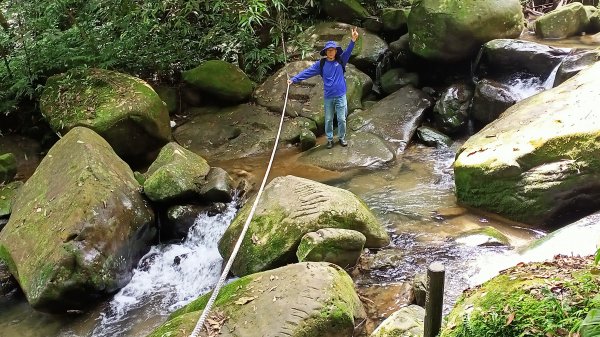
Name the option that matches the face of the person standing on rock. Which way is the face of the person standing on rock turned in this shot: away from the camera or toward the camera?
toward the camera

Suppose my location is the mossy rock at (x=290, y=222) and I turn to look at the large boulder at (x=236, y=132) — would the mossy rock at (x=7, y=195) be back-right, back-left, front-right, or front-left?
front-left

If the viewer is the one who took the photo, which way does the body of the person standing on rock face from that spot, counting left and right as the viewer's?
facing the viewer

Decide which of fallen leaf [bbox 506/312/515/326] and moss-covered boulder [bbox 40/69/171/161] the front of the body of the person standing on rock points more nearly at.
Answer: the fallen leaf

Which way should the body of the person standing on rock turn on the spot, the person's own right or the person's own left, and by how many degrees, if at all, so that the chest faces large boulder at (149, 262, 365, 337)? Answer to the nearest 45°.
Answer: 0° — they already face it

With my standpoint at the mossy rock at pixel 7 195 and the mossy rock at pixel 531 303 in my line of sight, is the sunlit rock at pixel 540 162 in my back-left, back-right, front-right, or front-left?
front-left

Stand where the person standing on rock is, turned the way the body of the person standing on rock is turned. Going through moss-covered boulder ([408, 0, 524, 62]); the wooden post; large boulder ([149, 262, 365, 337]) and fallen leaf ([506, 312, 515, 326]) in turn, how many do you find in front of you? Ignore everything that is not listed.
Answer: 3

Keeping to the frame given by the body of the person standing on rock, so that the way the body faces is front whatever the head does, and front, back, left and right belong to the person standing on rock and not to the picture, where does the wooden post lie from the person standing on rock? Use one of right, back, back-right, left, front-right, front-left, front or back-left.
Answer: front

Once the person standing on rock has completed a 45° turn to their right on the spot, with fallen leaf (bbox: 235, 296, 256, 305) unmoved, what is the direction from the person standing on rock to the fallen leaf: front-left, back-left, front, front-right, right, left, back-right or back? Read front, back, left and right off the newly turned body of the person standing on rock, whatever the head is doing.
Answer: front-left

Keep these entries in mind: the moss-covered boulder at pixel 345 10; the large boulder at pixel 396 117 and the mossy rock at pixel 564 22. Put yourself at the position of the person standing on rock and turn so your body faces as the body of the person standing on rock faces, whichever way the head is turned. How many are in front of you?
0

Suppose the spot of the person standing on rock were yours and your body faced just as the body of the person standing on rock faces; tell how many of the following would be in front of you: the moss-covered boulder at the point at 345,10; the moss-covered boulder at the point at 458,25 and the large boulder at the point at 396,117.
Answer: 0

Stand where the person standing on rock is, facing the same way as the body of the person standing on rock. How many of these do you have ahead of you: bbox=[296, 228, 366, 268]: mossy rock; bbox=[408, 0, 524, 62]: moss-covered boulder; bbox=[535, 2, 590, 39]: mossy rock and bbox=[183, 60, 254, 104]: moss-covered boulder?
1

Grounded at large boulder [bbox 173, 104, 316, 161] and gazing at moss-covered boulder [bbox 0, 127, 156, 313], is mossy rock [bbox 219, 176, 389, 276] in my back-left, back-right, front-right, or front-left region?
front-left

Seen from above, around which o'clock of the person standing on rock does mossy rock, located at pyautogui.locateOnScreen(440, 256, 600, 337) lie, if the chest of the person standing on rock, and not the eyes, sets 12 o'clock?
The mossy rock is roughly at 12 o'clock from the person standing on rock.

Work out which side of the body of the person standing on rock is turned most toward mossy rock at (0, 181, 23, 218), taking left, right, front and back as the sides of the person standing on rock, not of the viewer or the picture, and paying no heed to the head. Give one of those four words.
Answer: right

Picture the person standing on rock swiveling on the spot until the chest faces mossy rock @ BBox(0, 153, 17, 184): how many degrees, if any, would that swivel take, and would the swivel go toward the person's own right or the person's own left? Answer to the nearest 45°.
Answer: approximately 90° to the person's own right

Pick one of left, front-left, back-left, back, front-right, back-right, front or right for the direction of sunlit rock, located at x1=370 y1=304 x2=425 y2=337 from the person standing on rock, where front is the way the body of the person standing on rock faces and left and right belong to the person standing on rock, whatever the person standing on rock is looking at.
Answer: front

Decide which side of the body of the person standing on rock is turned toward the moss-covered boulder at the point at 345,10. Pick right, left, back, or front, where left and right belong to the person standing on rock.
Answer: back
